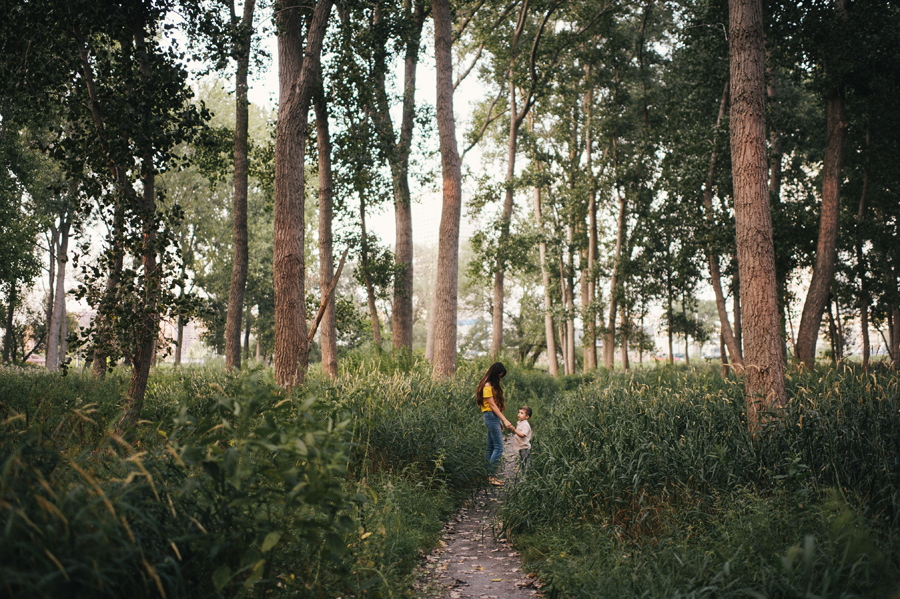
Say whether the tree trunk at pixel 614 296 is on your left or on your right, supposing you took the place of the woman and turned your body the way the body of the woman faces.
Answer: on your left

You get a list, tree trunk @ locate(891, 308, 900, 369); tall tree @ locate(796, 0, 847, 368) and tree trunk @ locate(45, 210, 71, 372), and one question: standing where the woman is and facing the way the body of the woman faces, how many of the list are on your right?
0

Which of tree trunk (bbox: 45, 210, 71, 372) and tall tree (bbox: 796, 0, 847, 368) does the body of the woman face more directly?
the tall tree

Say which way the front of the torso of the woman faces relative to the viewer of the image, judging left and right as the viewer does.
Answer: facing to the right of the viewer

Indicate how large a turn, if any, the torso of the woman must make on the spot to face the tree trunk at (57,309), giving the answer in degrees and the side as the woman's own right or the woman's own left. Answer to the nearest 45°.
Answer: approximately 135° to the woman's own left

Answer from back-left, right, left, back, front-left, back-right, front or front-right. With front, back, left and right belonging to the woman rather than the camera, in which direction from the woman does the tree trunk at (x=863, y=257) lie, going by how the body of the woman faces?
front-left

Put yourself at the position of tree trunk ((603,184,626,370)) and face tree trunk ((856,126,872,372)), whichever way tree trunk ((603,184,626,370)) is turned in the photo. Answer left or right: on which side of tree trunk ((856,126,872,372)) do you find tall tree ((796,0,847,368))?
right

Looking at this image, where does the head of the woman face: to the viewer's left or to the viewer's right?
to the viewer's right

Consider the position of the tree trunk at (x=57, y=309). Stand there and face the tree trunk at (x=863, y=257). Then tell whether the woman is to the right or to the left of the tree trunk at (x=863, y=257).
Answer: right

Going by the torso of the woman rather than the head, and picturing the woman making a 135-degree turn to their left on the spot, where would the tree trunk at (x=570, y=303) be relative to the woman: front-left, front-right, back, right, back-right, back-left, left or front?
front-right

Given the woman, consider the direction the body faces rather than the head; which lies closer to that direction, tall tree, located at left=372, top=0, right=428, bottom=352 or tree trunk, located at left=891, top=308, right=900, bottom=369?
the tree trunk

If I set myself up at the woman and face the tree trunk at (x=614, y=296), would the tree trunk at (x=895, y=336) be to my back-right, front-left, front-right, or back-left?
front-right

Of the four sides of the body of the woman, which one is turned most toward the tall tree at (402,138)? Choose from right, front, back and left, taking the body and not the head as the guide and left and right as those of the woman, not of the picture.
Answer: left
